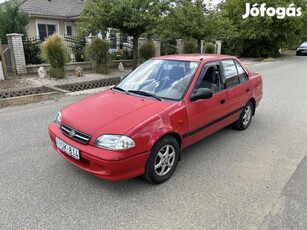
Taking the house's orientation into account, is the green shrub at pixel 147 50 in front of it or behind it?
in front

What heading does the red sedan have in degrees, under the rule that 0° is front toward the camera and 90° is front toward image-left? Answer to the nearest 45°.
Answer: approximately 45°

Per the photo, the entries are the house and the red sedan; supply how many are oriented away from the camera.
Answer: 0

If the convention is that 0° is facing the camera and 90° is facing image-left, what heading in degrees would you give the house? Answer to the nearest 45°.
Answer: approximately 0°

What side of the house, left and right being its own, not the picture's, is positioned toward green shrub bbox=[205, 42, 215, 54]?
left

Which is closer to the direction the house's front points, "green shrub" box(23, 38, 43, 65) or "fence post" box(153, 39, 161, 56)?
the green shrub

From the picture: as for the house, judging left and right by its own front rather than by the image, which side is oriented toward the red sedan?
front

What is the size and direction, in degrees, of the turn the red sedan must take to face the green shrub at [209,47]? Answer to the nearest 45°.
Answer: approximately 135° to its right

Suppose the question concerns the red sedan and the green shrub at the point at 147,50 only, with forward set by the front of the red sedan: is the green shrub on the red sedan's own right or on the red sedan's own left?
on the red sedan's own right

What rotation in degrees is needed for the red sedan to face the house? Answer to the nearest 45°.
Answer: approximately 90° to its right

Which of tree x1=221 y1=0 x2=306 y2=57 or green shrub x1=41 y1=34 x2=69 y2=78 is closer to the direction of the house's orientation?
the green shrub

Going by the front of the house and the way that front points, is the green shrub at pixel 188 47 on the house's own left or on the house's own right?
on the house's own left

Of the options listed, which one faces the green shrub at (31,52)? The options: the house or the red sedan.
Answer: the house

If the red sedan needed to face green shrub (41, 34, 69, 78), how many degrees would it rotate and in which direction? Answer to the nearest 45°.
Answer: approximately 90° to its right

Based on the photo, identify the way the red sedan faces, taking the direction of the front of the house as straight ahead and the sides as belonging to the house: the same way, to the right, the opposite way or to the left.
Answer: to the right

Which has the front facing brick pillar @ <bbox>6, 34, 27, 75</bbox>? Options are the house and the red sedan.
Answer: the house

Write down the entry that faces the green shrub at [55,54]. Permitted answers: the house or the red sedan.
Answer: the house
